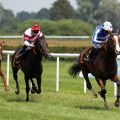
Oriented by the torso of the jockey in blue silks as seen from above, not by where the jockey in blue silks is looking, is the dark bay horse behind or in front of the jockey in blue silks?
behind

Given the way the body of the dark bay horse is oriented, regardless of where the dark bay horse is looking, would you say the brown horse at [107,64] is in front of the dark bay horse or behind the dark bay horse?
in front

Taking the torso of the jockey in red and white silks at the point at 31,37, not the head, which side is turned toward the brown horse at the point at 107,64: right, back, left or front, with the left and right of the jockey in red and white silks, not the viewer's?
front

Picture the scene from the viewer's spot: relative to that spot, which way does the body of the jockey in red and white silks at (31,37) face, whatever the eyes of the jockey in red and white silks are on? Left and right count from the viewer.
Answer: facing the viewer and to the right of the viewer

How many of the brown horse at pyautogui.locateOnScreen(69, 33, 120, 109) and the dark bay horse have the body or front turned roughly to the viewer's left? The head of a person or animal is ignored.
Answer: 0

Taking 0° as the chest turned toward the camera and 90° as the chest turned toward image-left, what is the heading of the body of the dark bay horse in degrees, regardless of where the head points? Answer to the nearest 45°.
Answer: approximately 315°
